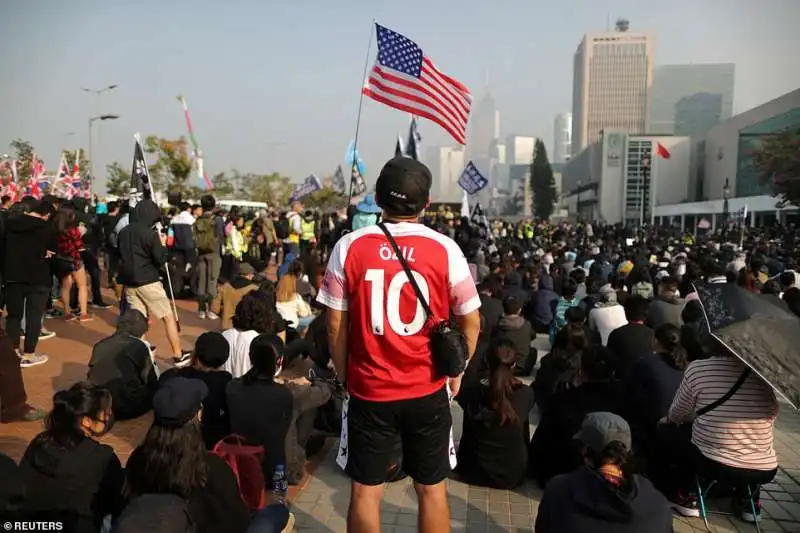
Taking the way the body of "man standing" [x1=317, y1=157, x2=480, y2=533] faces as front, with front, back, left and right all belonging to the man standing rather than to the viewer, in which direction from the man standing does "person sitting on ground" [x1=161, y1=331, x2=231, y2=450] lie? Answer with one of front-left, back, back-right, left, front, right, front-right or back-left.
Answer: front-left

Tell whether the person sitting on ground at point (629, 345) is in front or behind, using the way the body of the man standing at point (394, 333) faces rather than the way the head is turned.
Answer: in front

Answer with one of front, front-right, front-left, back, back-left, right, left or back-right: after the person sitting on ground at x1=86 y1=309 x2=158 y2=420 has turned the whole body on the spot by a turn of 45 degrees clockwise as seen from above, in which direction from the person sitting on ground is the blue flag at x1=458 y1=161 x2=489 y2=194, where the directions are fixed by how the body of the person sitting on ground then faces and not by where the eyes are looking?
front-left

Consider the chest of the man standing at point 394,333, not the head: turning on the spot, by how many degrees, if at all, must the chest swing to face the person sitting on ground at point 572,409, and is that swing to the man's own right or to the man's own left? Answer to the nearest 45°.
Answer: approximately 45° to the man's own right

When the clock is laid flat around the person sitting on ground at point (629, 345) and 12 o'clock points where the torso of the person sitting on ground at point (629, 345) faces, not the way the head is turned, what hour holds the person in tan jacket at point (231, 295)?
the person in tan jacket at point (231, 295) is roughly at 9 o'clock from the person sitting on ground at point (629, 345).

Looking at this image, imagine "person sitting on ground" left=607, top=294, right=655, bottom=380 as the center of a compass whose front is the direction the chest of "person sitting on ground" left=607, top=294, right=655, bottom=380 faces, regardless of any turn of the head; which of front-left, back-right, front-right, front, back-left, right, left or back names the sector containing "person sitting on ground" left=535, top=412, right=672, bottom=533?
back

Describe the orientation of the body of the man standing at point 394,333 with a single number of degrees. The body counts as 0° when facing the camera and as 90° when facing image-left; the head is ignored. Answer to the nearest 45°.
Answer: approximately 180°

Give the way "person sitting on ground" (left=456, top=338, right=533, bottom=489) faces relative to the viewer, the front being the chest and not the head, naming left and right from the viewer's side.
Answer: facing away from the viewer

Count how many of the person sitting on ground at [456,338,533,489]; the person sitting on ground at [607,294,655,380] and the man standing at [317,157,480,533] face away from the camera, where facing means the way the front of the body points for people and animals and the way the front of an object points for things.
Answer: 3

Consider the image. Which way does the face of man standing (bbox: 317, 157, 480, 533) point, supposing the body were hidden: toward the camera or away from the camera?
away from the camera

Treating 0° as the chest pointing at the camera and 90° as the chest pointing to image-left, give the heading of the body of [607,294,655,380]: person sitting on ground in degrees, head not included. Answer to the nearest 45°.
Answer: approximately 180°

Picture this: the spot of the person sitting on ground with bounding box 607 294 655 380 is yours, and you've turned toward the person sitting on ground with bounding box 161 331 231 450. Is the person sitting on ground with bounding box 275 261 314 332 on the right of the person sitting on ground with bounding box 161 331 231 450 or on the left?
right

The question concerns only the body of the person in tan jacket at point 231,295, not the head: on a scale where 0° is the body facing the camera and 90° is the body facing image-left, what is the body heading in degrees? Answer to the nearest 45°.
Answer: approximately 225°

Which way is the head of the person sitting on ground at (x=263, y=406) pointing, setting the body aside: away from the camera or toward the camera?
away from the camera

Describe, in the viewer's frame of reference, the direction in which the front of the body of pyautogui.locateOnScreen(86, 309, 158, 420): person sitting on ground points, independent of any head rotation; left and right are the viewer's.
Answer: facing away from the viewer and to the right of the viewer

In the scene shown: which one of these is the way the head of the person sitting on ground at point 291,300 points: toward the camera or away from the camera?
away from the camera

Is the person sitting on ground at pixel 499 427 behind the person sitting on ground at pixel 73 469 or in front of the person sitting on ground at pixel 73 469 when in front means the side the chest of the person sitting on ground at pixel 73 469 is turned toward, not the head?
in front

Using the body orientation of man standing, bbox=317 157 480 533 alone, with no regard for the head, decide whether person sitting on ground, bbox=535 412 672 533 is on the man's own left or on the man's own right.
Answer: on the man's own right
